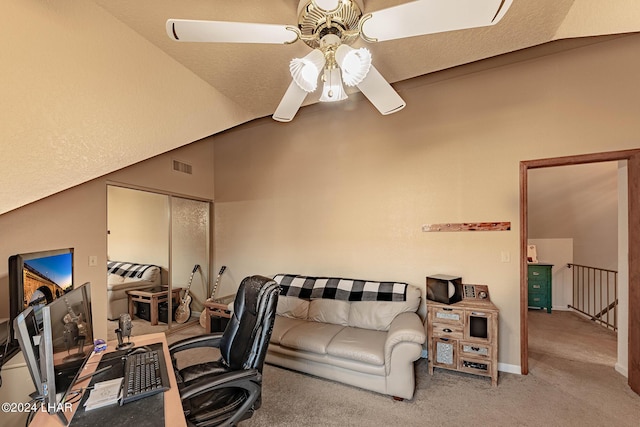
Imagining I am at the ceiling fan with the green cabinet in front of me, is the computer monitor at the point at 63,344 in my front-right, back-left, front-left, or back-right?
back-left

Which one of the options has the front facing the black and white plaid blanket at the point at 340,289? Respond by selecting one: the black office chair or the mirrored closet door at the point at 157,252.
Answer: the mirrored closet door

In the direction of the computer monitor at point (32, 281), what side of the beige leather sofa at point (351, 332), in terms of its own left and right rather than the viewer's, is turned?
front

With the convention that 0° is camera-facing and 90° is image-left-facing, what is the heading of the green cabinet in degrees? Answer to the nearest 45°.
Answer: approximately 0°

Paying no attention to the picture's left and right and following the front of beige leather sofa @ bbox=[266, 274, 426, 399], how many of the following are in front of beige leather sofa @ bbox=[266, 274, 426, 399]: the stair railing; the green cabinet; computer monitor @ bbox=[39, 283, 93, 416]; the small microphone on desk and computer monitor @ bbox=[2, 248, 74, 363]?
3

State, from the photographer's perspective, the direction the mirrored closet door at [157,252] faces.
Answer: facing the viewer and to the right of the viewer

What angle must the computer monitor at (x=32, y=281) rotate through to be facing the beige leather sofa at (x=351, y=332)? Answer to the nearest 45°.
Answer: approximately 45° to its left

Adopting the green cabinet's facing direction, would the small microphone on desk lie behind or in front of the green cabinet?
in front

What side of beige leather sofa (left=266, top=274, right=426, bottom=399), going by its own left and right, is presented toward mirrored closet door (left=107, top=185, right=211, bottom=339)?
right

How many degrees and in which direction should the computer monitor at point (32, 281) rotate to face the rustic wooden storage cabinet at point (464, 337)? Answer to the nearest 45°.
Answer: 0° — it already faces it

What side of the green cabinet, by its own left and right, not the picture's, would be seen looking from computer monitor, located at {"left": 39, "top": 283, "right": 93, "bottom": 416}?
front

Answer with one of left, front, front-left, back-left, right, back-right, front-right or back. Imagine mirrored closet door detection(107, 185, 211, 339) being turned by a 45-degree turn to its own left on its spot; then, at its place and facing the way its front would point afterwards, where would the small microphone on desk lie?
right

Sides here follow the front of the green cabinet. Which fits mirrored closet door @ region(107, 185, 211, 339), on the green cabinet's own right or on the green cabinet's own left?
on the green cabinet's own right
